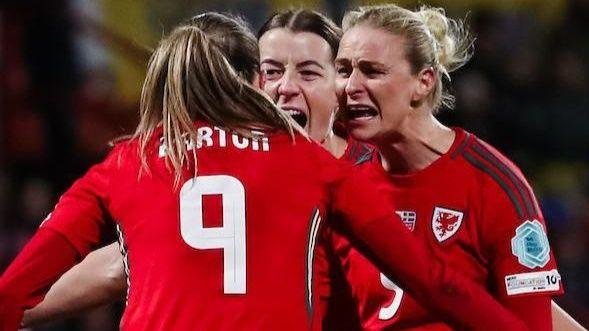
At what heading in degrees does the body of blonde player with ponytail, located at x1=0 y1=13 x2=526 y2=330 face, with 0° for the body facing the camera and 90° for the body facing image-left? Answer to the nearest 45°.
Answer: approximately 180°

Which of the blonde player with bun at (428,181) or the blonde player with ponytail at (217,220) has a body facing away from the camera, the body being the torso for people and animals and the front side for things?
the blonde player with ponytail at (217,220)

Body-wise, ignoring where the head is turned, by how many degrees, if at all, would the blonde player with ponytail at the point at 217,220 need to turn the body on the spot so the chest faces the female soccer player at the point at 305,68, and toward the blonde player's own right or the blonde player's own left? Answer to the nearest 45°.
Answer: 0° — they already face them

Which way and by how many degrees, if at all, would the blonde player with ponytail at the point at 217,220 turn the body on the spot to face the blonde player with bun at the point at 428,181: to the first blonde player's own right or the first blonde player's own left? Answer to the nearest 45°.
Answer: approximately 45° to the first blonde player's own right

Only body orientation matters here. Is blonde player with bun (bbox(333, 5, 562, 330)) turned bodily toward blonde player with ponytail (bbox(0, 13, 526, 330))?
yes

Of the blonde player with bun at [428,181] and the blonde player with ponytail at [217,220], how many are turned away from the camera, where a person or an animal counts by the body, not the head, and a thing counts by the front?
1

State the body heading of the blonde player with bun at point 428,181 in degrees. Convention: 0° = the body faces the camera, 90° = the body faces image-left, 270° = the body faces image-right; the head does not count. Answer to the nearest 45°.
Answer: approximately 45°
